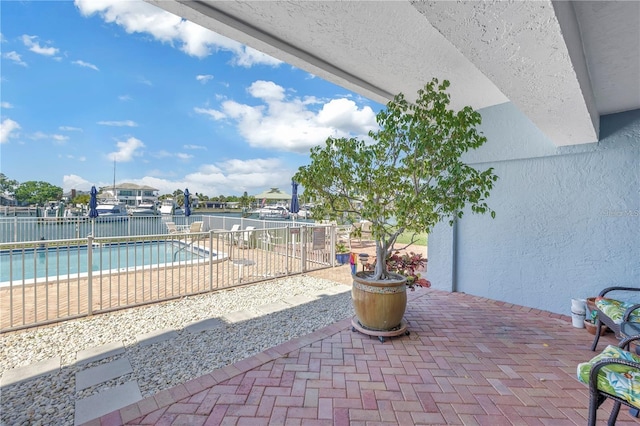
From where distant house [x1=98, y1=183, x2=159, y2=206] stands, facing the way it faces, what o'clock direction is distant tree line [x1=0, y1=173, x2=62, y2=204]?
The distant tree line is roughly at 4 o'clock from the distant house.

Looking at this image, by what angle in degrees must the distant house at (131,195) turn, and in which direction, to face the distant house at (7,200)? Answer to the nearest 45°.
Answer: approximately 90° to its right

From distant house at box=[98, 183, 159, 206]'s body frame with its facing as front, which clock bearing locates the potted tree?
The potted tree is roughly at 12 o'clock from the distant house.

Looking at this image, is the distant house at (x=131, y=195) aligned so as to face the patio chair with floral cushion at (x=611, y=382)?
yes

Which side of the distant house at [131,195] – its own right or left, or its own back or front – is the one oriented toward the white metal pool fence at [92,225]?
front

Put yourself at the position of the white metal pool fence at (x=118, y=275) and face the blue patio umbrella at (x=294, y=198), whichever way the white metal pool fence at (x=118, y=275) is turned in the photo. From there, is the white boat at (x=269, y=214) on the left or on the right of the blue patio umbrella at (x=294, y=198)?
left

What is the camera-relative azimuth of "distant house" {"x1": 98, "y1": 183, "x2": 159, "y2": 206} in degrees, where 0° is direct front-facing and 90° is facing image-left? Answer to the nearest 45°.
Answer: approximately 0°

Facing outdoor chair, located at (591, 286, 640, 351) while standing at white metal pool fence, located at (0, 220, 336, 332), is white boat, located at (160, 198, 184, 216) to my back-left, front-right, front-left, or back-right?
back-left

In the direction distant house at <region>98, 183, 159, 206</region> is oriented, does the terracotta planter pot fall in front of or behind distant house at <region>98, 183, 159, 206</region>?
in front

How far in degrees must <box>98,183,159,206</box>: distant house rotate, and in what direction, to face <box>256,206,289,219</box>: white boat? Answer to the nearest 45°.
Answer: approximately 45° to its left

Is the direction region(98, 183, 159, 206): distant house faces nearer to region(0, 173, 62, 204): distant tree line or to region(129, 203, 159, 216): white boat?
the white boat

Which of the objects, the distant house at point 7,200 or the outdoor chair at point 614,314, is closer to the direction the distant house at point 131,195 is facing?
the outdoor chair

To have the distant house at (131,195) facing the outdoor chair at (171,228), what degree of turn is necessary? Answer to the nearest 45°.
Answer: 0° — it already faces it

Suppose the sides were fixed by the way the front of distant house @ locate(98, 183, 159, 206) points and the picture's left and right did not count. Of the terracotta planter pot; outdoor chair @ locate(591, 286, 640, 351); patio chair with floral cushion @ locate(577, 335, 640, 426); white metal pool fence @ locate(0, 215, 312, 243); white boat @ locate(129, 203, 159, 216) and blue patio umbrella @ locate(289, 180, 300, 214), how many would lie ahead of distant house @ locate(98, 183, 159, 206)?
6

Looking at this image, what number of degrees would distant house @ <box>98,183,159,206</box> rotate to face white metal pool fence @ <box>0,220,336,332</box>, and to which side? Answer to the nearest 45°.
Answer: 0° — it already faces it

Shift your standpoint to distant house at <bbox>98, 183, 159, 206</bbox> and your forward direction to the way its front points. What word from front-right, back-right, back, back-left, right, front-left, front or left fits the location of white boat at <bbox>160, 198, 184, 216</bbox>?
front
